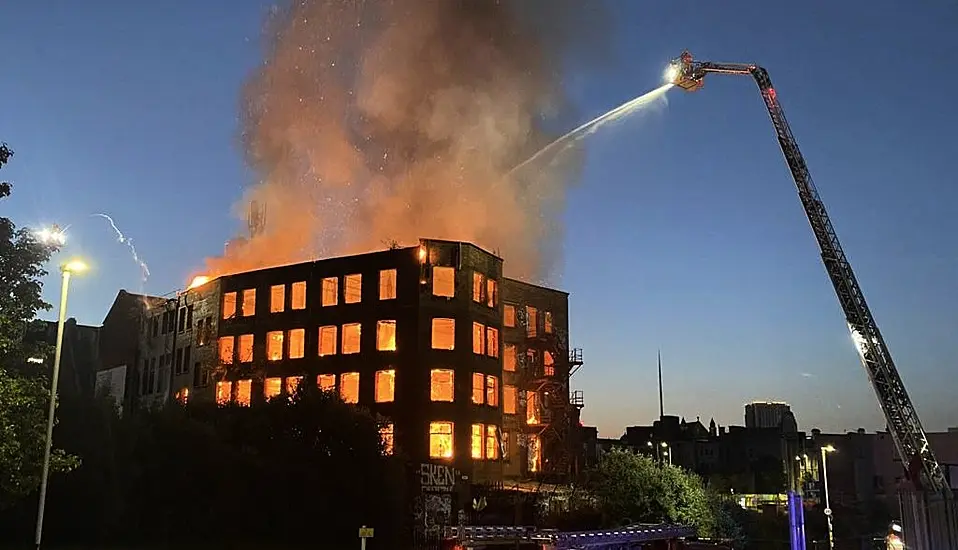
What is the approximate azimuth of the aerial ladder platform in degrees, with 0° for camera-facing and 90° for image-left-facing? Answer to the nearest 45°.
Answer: approximately 90°

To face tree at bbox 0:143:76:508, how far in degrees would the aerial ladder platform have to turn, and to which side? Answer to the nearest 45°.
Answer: approximately 45° to its left

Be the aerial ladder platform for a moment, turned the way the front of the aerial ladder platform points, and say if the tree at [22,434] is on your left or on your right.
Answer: on your left
